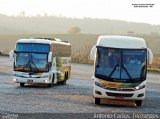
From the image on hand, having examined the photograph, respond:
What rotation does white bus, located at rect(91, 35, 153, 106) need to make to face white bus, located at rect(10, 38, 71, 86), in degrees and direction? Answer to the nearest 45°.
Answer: approximately 135° to its right

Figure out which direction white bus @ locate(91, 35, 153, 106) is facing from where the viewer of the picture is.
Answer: facing the viewer
